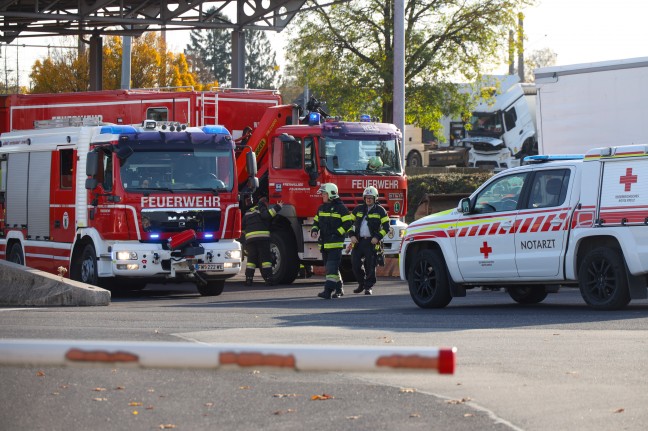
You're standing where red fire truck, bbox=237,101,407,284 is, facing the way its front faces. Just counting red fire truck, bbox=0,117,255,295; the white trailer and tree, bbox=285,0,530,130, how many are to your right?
1

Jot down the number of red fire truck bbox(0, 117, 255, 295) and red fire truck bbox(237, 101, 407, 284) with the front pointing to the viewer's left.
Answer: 0

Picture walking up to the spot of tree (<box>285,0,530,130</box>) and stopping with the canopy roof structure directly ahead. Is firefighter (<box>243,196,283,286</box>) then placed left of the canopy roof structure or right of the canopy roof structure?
left

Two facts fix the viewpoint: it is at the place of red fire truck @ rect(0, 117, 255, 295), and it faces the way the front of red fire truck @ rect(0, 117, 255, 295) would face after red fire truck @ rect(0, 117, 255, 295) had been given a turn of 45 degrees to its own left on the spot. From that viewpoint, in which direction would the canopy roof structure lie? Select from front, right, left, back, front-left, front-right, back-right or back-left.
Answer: left

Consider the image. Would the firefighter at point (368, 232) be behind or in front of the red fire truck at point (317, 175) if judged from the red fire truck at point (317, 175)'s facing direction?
in front

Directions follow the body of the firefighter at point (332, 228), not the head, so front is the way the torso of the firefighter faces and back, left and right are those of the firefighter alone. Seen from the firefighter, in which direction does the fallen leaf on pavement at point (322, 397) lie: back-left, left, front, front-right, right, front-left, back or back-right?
front-left

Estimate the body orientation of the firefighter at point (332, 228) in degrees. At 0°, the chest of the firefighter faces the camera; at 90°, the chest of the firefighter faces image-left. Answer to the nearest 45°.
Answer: approximately 45°

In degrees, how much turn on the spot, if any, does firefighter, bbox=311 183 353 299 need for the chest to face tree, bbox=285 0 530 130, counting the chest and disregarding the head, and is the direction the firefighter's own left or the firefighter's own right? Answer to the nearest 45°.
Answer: approximately 135° to the firefighter's own right

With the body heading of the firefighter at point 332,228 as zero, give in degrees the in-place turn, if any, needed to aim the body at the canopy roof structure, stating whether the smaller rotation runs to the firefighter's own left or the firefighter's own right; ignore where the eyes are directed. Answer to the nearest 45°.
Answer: approximately 135° to the firefighter's own right

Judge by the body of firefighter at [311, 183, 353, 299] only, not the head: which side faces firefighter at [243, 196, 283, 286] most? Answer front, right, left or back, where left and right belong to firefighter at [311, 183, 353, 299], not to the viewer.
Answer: right

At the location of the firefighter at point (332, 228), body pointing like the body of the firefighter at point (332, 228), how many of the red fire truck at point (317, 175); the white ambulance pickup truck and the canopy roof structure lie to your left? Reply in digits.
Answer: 1

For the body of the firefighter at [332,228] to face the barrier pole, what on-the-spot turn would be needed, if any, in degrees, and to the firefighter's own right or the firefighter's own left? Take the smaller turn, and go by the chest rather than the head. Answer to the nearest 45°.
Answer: approximately 45° to the firefighter's own left

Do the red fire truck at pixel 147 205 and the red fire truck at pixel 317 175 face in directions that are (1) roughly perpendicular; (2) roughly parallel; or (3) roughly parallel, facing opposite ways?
roughly parallel

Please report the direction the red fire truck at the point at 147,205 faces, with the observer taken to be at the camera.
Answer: facing the viewer and to the right of the viewer
